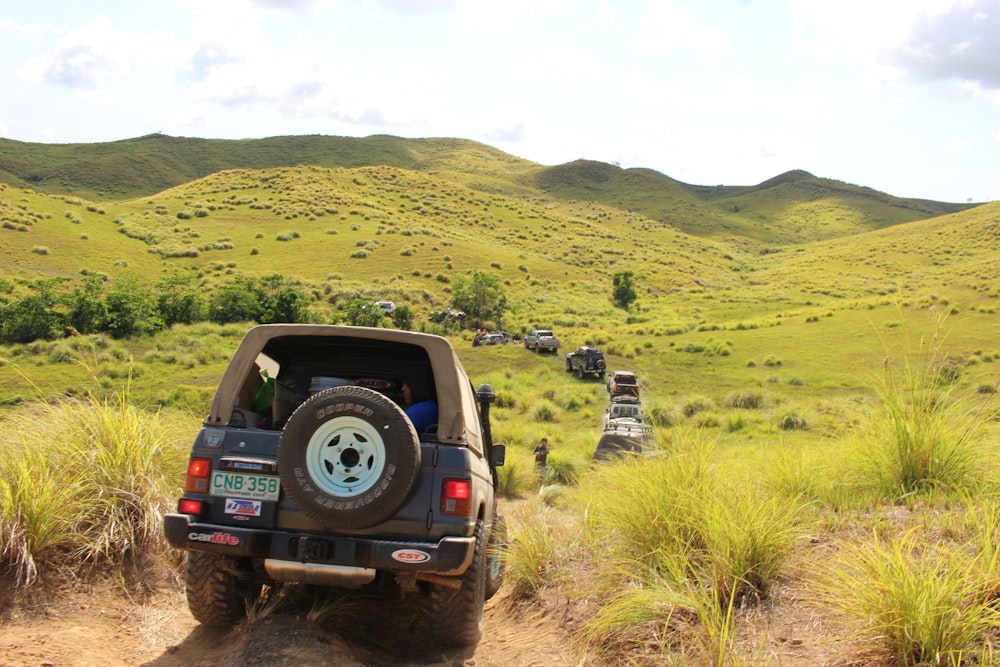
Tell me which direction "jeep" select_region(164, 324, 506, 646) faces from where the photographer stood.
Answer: facing away from the viewer

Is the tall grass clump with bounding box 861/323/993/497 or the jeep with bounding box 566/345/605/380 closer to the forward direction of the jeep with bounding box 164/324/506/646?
the jeep

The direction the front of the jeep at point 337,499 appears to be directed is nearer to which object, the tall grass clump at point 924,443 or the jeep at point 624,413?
the jeep

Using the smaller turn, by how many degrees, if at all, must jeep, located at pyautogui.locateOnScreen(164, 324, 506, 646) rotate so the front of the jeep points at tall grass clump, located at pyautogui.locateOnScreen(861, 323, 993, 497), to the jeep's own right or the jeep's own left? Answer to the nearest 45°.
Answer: approximately 90° to the jeep's own right

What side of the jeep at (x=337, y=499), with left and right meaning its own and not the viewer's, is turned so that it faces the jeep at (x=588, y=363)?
front

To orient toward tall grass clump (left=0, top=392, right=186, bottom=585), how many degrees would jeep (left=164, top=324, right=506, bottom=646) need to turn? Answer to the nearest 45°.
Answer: approximately 45° to its left
